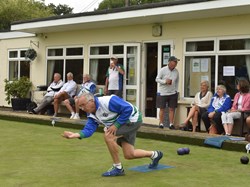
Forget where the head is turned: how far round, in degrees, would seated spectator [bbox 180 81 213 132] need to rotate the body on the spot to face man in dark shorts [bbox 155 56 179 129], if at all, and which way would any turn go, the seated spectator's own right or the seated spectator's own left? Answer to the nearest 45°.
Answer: approximately 90° to the seated spectator's own right

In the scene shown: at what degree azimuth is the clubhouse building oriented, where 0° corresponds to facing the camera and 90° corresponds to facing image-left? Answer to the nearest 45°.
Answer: approximately 45°

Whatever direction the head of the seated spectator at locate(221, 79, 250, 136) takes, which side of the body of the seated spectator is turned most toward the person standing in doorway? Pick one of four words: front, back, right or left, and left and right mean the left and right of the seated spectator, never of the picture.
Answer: right

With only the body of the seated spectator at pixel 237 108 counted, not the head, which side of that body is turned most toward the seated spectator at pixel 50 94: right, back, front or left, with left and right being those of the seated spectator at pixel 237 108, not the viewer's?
right

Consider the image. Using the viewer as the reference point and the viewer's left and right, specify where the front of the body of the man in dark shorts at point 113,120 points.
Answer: facing to the left of the viewer

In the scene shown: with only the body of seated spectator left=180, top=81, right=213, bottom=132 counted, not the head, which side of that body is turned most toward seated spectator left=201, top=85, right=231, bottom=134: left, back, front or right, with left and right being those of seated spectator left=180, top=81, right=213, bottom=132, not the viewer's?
left

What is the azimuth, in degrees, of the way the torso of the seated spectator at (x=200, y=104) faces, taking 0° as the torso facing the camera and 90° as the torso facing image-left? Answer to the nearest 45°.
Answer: approximately 45°

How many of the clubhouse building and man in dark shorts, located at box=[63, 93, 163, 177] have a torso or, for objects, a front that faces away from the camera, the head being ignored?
0

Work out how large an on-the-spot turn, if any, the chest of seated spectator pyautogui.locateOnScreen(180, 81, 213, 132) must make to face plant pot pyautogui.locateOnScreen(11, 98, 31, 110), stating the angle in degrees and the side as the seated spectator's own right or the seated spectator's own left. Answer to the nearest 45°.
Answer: approximately 90° to the seated spectator's own right

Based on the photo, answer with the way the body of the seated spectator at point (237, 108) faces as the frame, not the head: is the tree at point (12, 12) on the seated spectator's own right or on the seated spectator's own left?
on the seated spectator's own right

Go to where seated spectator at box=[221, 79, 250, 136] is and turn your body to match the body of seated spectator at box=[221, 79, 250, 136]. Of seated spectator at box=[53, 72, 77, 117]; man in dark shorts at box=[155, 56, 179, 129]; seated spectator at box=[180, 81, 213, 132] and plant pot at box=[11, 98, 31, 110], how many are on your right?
4
